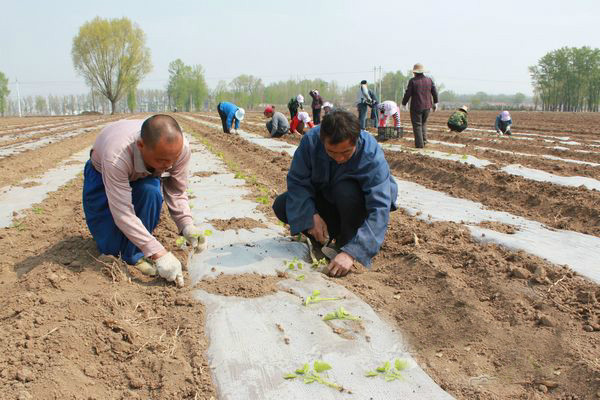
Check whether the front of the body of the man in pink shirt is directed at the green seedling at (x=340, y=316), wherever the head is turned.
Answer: yes

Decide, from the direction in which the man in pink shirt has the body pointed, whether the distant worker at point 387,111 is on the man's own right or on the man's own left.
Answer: on the man's own left

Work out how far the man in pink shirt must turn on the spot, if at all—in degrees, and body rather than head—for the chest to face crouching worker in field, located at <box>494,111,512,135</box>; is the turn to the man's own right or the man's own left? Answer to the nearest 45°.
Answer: approximately 90° to the man's own left

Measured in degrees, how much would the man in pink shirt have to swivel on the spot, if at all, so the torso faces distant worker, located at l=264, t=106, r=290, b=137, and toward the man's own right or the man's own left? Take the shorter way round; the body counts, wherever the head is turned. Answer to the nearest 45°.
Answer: approximately 135° to the man's own left

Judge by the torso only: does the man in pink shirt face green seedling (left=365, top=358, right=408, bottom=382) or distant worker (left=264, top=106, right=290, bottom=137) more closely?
the green seedling

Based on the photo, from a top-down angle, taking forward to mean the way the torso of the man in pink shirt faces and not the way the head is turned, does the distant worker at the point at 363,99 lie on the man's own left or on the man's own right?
on the man's own left

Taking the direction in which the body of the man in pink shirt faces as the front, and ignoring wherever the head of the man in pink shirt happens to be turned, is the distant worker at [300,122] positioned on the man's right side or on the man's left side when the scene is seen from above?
on the man's left side

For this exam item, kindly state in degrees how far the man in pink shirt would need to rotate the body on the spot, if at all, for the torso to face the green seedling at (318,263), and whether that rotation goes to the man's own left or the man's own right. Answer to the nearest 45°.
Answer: approximately 45° to the man's own left

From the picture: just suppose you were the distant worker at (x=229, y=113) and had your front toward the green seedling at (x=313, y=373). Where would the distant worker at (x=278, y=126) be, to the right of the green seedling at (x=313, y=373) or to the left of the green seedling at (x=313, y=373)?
left

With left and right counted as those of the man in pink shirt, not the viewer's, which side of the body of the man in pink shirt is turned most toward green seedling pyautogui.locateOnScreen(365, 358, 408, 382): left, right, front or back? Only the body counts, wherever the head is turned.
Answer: front

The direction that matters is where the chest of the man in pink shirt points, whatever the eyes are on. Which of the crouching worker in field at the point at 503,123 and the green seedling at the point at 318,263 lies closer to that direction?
the green seedling
